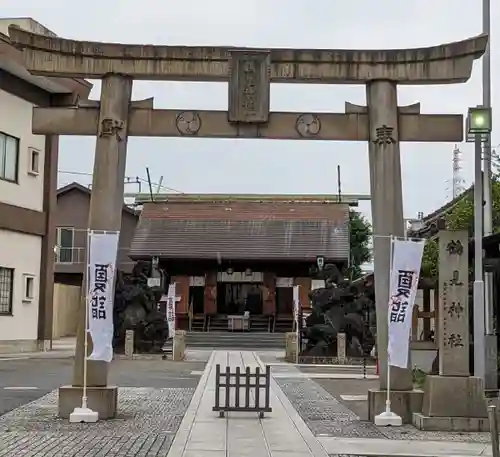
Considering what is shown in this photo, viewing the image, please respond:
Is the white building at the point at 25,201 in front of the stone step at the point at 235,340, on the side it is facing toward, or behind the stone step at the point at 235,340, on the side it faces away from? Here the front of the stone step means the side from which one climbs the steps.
in front

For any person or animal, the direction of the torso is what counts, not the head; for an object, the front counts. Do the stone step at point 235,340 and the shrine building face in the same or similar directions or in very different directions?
same or similar directions

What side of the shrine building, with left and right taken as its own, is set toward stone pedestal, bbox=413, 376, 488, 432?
front

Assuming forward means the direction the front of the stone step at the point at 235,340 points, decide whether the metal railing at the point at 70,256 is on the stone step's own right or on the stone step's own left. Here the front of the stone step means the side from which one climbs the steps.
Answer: on the stone step's own right

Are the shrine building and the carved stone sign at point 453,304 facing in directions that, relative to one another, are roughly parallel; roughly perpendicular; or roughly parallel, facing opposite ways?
roughly parallel

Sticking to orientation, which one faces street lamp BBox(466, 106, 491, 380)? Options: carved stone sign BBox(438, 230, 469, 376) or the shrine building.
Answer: the shrine building

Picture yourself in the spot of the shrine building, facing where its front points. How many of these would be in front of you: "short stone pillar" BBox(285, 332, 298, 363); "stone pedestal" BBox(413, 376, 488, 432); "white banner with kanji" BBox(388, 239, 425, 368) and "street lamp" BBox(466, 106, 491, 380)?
4

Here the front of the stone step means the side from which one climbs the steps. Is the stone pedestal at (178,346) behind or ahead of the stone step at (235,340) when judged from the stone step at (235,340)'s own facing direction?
ahead

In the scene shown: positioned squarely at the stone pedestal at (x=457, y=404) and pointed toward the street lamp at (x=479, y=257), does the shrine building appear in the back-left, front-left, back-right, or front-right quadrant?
front-left

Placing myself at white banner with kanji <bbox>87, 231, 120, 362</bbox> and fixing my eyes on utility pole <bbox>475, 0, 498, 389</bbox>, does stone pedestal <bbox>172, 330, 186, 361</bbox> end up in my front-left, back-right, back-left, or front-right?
front-left

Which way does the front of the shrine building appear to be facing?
toward the camera

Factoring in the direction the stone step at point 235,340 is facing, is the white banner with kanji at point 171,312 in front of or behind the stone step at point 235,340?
in front

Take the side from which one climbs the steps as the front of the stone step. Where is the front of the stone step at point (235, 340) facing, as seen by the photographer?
facing the viewer

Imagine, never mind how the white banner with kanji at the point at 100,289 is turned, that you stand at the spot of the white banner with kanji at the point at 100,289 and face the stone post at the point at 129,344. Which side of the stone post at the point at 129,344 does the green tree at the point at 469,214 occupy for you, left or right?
right

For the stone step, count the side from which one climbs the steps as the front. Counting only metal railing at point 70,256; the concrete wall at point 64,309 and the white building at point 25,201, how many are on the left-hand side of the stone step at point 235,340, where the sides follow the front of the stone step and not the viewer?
0

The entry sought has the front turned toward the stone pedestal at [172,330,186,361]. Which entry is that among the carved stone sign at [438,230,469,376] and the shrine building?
the shrine building

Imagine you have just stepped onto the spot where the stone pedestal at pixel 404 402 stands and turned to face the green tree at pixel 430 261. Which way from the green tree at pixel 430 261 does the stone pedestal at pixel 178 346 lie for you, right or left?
left
